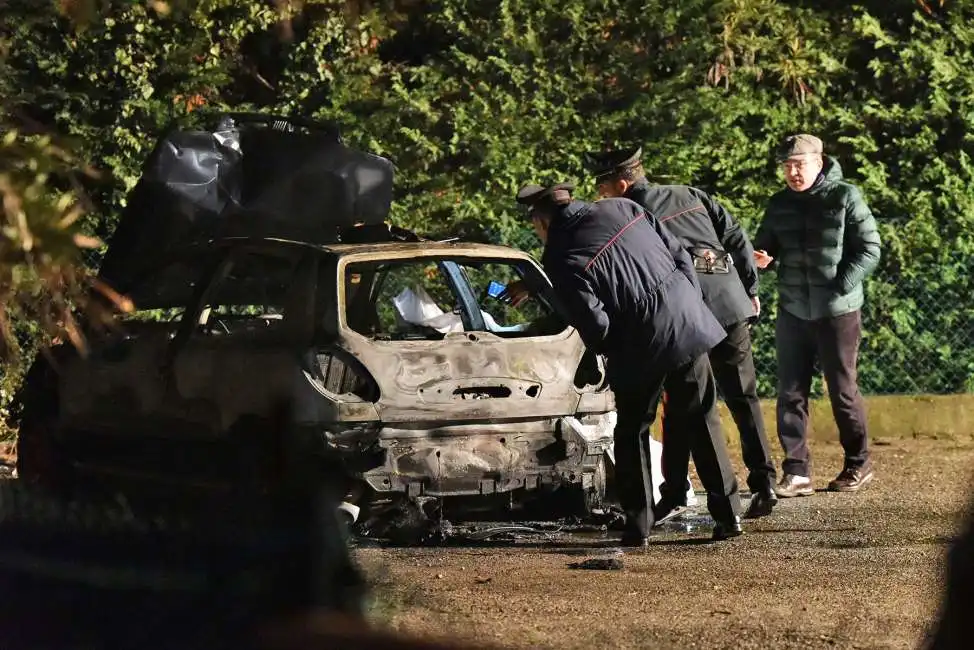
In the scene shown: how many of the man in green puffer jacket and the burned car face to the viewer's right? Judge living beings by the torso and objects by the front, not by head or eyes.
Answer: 0

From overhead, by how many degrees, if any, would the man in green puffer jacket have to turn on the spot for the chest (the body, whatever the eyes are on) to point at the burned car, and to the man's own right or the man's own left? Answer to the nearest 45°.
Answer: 0° — they already face it

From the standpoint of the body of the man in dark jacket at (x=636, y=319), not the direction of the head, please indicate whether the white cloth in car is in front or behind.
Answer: in front

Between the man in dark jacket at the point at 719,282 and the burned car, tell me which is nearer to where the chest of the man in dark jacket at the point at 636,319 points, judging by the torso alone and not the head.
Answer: the burned car

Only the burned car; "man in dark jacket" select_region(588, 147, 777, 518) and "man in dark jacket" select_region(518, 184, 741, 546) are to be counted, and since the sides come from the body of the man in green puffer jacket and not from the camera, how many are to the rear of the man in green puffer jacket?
0

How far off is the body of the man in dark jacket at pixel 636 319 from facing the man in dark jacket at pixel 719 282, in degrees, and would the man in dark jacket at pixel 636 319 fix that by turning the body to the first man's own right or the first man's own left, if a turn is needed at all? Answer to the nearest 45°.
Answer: approximately 90° to the first man's own right

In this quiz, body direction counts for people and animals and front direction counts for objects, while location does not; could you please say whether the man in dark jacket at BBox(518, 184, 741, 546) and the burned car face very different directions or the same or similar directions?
same or similar directions

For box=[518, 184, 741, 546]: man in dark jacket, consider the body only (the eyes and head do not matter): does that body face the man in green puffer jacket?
no

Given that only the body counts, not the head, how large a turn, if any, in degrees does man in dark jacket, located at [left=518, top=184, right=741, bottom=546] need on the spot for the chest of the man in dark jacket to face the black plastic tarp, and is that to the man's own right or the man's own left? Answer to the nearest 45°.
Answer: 0° — they already face it

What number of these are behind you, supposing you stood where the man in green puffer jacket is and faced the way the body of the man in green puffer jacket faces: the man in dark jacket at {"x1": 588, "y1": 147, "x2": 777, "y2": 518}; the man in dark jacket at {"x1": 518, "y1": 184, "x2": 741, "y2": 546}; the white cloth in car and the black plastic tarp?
0

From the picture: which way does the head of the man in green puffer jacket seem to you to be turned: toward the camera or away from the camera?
toward the camera

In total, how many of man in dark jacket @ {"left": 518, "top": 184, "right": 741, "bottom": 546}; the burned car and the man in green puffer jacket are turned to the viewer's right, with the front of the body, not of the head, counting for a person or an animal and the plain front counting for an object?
0

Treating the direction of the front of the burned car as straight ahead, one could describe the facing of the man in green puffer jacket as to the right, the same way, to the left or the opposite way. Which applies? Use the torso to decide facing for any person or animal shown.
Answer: to the left

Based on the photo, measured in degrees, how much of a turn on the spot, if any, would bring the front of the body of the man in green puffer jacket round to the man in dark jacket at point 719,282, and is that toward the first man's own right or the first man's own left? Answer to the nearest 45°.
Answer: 0° — they already face them

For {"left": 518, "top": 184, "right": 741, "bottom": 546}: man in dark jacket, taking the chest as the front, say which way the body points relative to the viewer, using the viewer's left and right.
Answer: facing away from the viewer and to the left of the viewer

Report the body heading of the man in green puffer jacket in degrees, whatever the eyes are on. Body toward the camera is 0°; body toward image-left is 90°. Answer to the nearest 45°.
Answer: approximately 45°

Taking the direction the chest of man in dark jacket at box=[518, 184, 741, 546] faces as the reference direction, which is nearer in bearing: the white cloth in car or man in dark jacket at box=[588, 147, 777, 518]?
the white cloth in car

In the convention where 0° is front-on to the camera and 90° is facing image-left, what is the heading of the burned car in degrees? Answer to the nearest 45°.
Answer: approximately 135°
